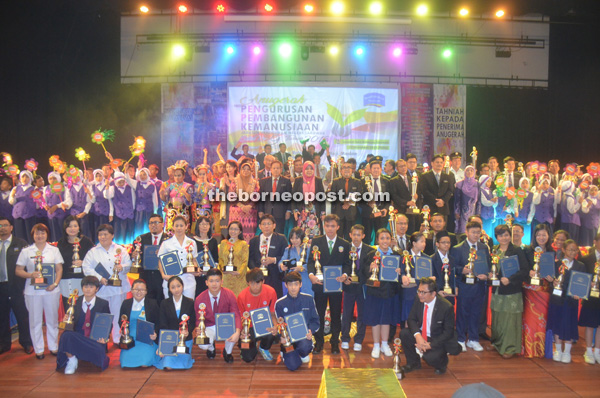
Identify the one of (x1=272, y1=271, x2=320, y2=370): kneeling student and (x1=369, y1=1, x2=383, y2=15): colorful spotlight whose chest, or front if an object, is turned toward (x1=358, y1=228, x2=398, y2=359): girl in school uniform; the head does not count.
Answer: the colorful spotlight

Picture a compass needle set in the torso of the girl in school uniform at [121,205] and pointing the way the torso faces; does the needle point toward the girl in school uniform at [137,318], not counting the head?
yes

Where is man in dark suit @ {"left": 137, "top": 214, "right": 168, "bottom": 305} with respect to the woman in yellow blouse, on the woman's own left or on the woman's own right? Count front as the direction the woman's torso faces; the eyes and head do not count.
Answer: on the woman's own right

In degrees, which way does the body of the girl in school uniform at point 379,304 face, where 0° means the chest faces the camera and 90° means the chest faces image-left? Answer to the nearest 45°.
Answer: approximately 0°

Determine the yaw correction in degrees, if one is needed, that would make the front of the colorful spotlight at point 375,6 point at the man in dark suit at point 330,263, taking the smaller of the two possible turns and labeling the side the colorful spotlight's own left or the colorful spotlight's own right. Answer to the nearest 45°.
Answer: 0° — it already faces them

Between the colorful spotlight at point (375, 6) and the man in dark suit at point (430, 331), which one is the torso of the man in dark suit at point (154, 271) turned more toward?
the man in dark suit

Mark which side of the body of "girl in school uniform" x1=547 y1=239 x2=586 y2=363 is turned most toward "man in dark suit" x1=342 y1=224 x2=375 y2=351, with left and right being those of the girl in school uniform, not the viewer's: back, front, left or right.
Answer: right

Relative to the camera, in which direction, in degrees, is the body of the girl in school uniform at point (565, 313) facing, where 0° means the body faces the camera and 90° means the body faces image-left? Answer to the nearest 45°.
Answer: approximately 0°
